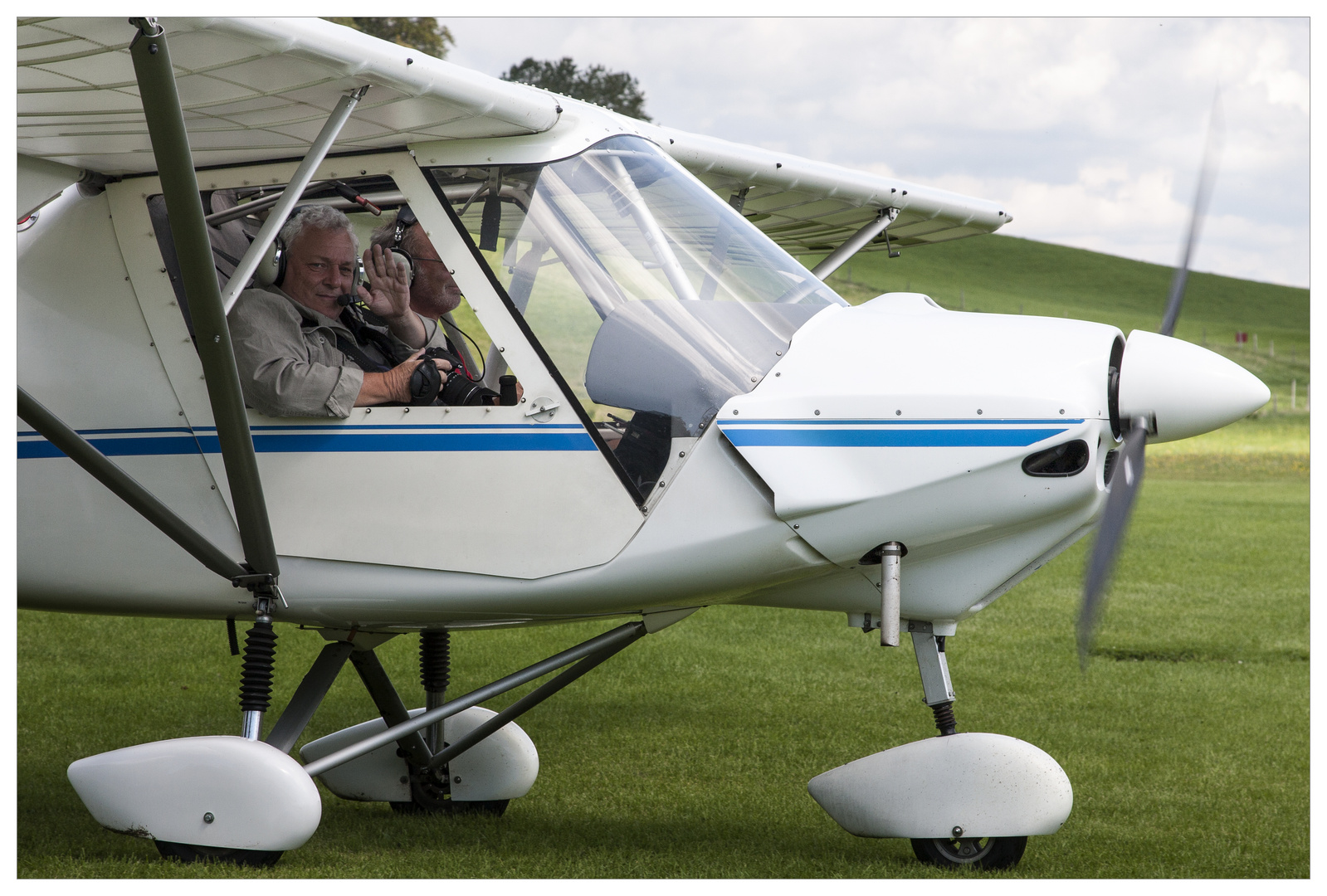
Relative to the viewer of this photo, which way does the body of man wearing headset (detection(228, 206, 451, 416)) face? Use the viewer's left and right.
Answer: facing the viewer and to the right of the viewer

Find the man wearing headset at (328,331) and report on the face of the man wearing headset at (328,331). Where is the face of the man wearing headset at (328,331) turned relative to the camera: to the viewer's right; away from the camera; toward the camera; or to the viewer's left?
toward the camera

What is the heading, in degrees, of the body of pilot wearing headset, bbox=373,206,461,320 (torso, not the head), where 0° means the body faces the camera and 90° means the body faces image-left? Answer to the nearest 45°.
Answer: approximately 270°
